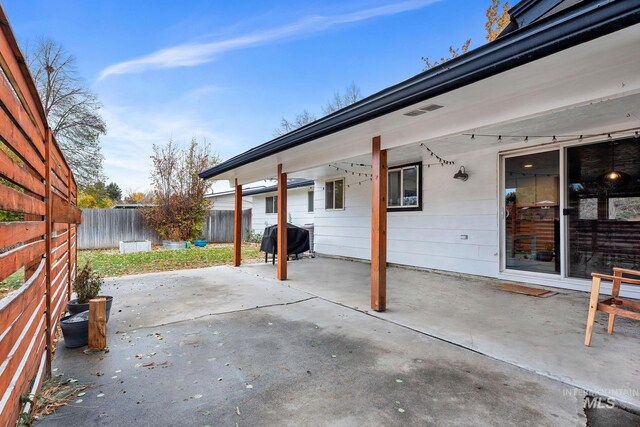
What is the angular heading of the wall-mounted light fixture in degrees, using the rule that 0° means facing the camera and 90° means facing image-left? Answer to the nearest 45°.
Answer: approximately 45°

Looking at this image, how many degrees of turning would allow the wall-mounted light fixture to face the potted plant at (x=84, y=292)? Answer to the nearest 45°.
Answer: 0° — it already faces it

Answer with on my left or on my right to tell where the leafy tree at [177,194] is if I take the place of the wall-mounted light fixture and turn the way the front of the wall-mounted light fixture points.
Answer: on my right

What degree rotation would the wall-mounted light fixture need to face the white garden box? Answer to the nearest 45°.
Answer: approximately 45° to its right

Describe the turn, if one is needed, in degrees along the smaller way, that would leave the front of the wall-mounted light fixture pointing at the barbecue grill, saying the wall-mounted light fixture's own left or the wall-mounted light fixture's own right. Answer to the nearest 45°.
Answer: approximately 45° to the wall-mounted light fixture's own right

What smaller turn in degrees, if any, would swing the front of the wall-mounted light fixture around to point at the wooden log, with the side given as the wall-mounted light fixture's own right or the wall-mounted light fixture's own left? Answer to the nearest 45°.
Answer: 0° — it already faces it

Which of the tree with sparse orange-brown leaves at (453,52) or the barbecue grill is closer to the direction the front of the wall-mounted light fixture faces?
the barbecue grill

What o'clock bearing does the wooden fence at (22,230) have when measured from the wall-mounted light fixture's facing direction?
The wooden fence is roughly at 11 o'clock from the wall-mounted light fixture.

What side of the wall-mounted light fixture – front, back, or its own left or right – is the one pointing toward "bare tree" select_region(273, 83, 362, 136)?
right

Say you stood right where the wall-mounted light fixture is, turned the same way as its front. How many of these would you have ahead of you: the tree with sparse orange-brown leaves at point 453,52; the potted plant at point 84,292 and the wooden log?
2

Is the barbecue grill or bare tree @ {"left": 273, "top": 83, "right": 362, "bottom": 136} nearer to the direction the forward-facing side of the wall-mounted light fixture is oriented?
the barbecue grill

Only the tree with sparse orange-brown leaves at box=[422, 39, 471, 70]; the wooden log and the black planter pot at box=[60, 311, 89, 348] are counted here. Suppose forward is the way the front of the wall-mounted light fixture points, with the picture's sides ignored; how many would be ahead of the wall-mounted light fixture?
2

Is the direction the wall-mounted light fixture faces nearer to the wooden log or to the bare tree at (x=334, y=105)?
the wooden log
